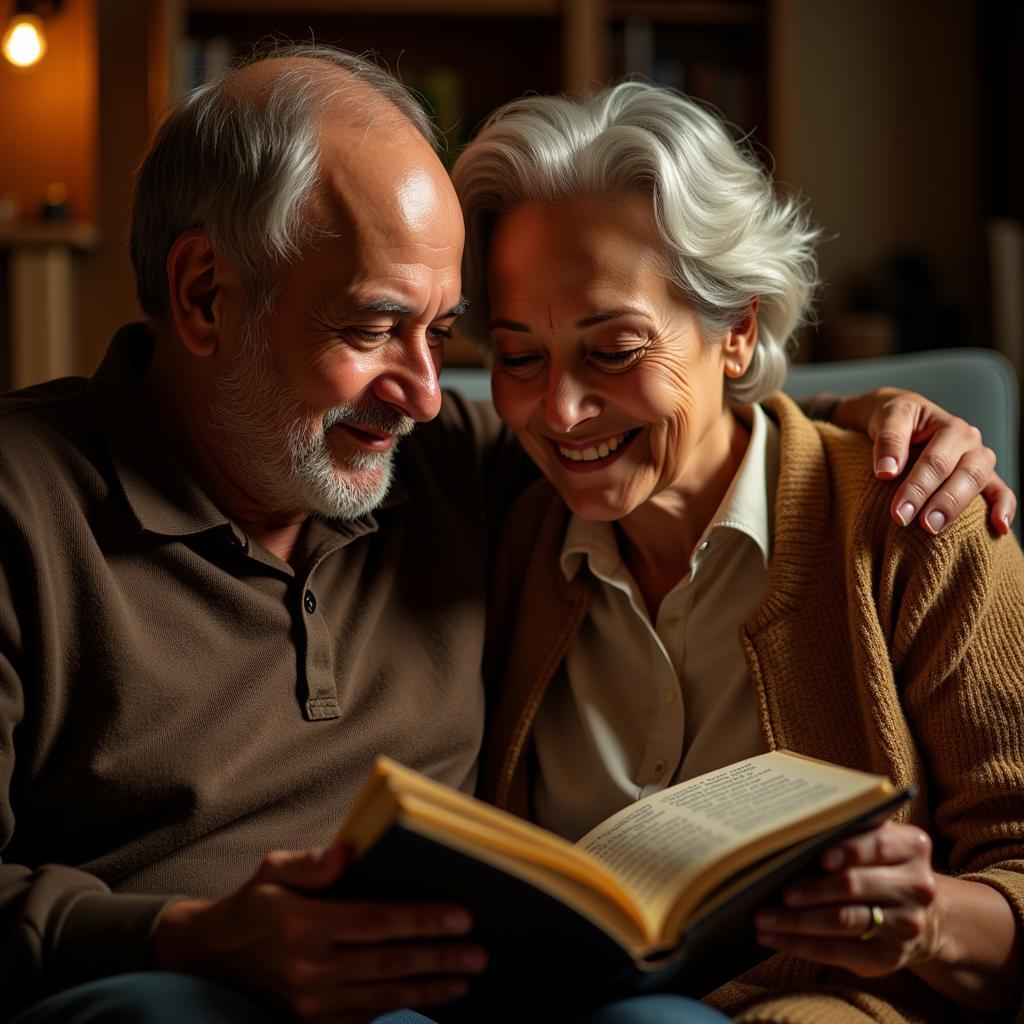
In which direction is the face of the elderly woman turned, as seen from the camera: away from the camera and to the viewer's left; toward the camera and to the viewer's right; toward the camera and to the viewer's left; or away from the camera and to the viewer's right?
toward the camera and to the viewer's left

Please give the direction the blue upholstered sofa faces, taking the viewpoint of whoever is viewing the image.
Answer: facing the viewer

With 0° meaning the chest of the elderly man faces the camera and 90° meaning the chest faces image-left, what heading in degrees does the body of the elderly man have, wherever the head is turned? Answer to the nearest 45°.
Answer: approximately 315°

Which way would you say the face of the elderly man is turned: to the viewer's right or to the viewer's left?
to the viewer's right
